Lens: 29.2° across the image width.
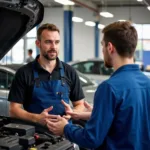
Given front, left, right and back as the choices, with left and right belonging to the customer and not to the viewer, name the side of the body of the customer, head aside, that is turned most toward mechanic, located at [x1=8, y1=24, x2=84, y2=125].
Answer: front

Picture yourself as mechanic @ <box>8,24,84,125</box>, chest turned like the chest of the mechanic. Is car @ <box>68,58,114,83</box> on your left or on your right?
on your left

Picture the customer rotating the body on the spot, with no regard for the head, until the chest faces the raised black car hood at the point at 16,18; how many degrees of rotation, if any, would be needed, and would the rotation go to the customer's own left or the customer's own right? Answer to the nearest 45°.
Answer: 0° — they already face it

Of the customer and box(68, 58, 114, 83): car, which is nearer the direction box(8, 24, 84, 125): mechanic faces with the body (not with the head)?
the customer

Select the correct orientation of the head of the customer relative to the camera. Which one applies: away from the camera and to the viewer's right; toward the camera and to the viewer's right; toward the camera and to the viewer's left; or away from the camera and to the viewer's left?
away from the camera and to the viewer's left

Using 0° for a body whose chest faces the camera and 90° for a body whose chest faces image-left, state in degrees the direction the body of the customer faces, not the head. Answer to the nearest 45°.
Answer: approximately 135°

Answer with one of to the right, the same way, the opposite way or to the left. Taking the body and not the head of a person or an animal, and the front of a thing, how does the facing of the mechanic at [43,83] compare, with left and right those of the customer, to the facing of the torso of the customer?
the opposite way

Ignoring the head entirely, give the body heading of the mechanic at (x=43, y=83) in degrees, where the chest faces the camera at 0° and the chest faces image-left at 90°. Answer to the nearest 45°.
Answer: approximately 315°

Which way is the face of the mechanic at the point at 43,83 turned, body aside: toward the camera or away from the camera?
toward the camera
